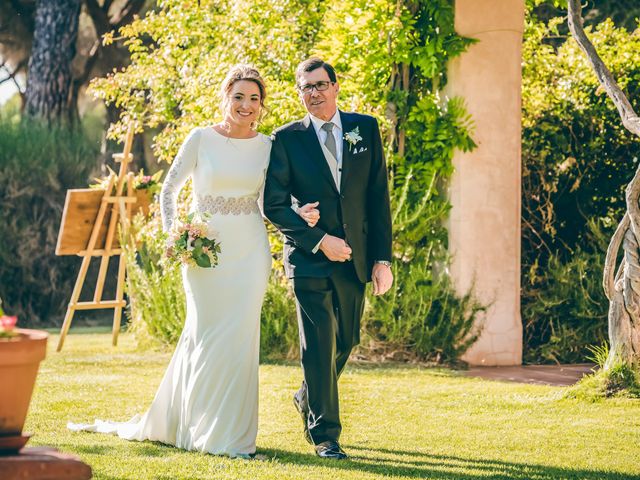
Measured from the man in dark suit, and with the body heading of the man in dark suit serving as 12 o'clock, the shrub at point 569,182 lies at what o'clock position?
The shrub is roughly at 7 o'clock from the man in dark suit.

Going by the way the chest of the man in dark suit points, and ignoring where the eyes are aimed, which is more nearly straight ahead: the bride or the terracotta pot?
the terracotta pot

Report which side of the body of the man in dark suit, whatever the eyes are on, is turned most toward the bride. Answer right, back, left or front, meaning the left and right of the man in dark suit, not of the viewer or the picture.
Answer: right

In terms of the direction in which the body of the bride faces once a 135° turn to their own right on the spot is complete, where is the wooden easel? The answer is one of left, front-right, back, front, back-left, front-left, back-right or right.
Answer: front-right

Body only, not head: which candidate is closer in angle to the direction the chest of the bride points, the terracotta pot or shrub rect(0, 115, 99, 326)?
the terracotta pot

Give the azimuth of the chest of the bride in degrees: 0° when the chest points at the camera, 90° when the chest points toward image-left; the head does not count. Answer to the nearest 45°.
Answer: approximately 0°

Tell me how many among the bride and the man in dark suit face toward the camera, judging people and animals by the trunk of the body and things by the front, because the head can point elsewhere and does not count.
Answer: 2

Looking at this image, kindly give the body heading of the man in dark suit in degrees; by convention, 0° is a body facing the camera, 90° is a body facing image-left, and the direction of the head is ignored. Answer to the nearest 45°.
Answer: approximately 0°

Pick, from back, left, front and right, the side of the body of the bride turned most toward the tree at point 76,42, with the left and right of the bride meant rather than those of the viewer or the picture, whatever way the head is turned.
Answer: back

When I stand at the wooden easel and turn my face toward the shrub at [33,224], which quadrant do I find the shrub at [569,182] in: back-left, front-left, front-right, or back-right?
back-right
